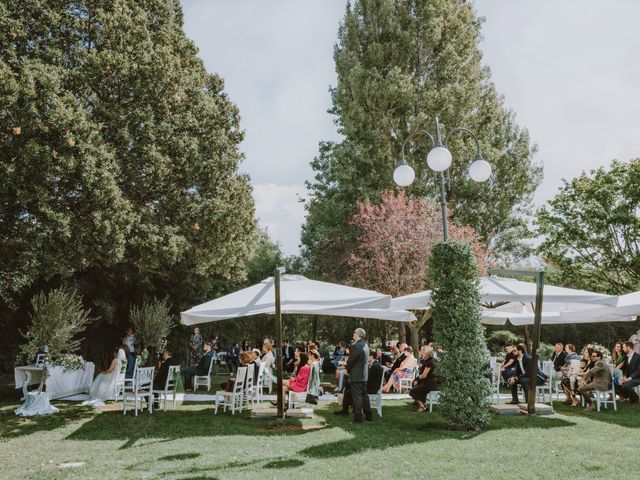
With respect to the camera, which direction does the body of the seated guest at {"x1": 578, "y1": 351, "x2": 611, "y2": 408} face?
to the viewer's left

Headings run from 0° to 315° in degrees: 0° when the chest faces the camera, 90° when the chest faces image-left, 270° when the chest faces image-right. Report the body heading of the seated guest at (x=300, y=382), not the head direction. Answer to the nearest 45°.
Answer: approximately 90°

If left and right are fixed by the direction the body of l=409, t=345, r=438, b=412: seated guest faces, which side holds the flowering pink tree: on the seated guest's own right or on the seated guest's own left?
on the seated guest's own right

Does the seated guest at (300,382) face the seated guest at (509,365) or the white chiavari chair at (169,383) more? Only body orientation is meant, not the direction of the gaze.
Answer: the white chiavari chair

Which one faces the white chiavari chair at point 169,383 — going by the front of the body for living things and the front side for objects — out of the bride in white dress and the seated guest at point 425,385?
the seated guest

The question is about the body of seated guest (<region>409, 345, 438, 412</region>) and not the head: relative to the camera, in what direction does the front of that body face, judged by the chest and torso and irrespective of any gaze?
to the viewer's left

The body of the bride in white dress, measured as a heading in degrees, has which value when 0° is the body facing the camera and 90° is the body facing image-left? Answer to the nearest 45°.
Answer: approximately 90°

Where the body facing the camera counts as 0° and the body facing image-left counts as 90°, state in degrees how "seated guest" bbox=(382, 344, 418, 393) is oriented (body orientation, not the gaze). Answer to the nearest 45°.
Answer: approximately 90°

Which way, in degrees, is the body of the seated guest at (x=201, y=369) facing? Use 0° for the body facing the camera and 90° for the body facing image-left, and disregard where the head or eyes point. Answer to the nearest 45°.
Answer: approximately 90°

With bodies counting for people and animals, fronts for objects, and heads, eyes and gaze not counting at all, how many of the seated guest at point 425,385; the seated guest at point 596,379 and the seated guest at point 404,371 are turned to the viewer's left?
3

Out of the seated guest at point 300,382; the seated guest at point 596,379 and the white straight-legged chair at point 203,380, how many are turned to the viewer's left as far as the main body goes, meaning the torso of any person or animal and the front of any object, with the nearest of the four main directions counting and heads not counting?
3

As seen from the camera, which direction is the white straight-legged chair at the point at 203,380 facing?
to the viewer's left

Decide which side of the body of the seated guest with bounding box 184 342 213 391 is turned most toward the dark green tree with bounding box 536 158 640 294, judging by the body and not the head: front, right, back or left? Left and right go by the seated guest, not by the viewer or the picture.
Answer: back
